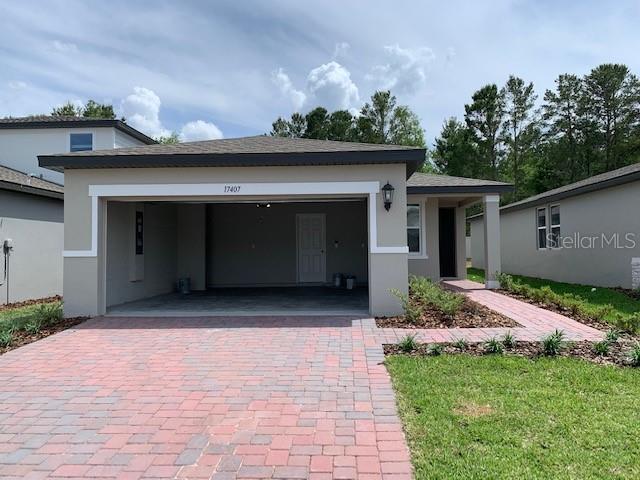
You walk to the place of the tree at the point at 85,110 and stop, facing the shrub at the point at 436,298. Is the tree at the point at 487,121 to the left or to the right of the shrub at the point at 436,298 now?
left

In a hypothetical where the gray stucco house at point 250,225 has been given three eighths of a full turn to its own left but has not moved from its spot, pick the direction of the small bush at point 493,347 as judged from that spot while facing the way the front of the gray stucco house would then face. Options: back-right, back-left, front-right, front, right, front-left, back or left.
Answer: right

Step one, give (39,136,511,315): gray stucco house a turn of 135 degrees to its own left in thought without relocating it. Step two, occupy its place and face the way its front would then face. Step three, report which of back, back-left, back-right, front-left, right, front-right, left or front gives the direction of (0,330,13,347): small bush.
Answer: back

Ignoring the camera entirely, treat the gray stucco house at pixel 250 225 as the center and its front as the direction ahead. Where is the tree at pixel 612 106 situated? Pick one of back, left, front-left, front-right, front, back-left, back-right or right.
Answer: back-left

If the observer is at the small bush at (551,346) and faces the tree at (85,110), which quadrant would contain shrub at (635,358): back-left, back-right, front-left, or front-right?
back-right

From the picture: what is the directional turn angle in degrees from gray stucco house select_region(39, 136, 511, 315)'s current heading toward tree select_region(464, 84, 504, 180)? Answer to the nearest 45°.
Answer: approximately 135° to its left

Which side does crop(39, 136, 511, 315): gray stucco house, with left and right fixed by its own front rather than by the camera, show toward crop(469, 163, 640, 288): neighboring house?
left

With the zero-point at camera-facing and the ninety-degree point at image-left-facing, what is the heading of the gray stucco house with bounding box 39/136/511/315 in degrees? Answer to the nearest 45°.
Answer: approximately 0°

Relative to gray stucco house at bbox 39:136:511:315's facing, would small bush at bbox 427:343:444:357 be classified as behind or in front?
in front

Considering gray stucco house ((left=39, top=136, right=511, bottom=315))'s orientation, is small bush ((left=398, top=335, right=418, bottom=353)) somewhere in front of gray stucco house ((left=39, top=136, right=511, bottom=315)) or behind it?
in front

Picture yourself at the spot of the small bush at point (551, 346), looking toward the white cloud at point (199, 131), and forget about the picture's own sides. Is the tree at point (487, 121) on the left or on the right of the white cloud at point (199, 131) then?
right

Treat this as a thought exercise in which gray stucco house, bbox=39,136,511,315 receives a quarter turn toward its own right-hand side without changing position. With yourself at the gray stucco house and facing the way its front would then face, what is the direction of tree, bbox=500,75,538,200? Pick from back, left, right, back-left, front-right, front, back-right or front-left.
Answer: back-right

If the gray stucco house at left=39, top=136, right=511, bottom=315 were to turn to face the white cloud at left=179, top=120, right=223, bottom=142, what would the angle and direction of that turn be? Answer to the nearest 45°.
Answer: approximately 180°

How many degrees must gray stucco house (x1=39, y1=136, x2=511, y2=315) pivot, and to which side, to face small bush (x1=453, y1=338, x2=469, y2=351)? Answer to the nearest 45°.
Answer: approximately 45° to its left

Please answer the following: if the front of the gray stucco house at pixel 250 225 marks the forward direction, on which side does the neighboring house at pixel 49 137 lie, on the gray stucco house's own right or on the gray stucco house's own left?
on the gray stucco house's own right
